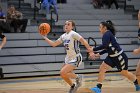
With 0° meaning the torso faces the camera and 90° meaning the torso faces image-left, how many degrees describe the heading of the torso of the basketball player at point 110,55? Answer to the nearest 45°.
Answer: approximately 90°

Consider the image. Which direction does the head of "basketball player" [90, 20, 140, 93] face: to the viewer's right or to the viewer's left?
to the viewer's left
